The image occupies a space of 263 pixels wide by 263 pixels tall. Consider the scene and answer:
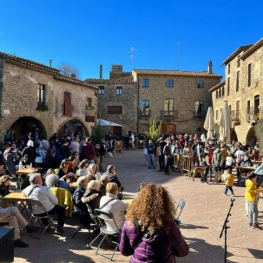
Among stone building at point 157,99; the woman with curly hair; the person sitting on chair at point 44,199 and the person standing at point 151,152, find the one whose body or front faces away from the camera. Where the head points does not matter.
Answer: the woman with curly hair

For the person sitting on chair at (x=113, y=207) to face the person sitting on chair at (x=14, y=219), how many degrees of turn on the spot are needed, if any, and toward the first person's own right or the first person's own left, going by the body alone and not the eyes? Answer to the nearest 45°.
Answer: approximately 135° to the first person's own left

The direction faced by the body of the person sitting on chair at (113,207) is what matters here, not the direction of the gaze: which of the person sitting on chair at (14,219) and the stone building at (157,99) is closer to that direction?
the stone building

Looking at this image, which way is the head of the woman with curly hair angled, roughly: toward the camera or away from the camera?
away from the camera

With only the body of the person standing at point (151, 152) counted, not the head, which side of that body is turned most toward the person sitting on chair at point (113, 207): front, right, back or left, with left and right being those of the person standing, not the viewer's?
front

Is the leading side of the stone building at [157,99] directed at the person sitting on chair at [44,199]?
yes

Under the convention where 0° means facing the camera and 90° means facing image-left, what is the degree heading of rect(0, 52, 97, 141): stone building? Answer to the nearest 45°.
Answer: approximately 315°

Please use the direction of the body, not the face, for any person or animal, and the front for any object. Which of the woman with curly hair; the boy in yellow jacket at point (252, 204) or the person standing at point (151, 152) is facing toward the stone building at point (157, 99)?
the woman with curly hair

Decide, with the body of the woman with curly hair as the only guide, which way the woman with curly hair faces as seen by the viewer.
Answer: away from the camera

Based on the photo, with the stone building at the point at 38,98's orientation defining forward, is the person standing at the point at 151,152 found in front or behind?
in front

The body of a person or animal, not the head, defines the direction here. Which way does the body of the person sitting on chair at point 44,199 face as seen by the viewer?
to the viewer's right

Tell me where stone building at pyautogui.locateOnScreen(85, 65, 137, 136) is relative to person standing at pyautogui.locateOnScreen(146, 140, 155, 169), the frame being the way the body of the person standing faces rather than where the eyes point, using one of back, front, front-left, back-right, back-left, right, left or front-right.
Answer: back

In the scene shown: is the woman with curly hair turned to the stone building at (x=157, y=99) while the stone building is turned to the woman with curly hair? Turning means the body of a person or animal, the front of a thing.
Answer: yes

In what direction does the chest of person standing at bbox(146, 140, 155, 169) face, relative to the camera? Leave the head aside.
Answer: toward the camera

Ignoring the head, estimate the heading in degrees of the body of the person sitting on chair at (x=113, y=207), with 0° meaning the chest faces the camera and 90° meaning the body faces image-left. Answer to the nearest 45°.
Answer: approximately 225°

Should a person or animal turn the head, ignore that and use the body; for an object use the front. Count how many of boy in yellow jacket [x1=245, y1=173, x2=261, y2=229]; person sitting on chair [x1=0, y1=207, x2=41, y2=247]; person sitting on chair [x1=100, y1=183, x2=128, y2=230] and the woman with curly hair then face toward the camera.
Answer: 0
